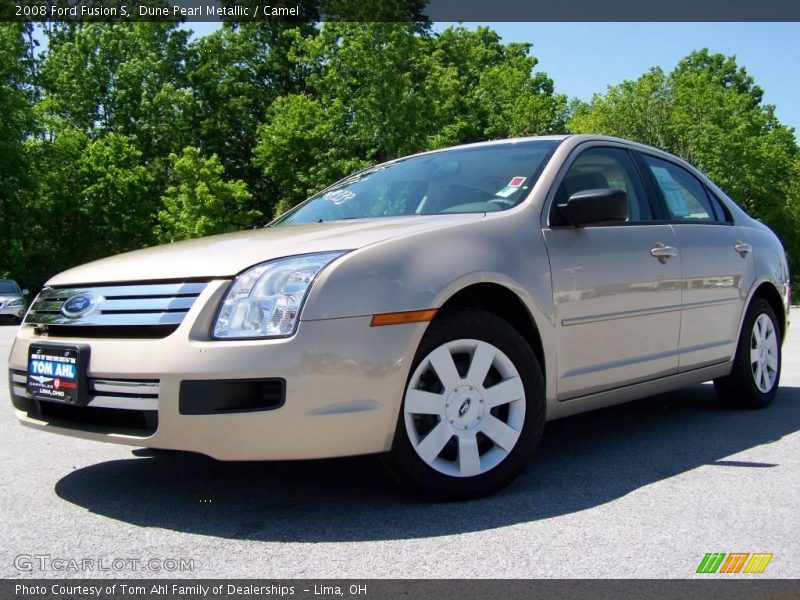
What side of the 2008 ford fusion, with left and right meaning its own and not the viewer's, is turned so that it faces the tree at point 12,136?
right

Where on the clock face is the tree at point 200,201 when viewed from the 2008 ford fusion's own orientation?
The tree is roughly at 4 o'clock from the 2008 ford fusion.

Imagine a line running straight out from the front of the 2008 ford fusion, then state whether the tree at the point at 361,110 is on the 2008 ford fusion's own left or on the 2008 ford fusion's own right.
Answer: on the 2008 ford fusion's own right

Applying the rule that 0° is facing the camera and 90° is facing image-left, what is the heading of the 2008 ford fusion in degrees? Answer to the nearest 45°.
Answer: approximately 45°

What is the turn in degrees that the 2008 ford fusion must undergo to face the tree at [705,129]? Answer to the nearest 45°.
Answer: approximately 135° to its right

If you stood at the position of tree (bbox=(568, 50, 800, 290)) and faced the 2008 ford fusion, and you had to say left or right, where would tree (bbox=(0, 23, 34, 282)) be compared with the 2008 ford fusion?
right
